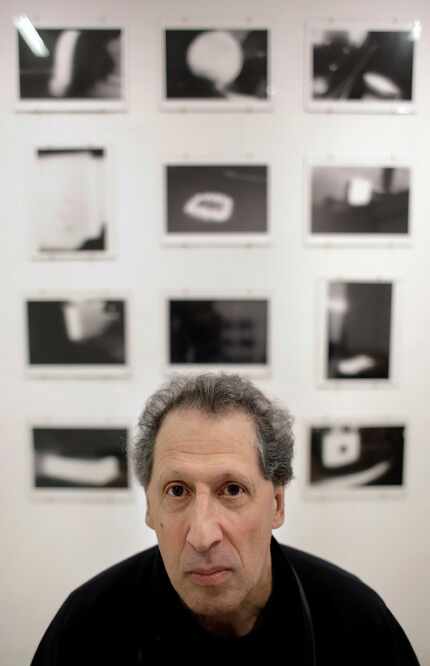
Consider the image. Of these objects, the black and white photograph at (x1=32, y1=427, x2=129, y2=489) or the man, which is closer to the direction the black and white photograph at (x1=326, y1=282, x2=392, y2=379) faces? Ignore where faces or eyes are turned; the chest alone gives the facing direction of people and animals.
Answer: the man

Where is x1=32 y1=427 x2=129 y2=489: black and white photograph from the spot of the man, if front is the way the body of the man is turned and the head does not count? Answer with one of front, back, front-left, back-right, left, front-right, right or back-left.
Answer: back-right

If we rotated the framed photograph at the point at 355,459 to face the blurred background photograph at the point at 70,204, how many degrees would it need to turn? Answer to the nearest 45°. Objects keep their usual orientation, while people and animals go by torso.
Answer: approximately 90° to its right
